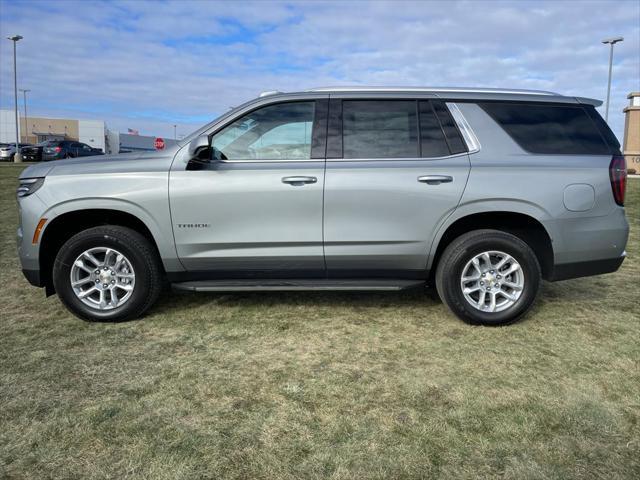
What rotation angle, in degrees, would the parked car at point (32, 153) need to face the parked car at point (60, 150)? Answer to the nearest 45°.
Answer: approximately 90° to its left

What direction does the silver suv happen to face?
to the viewer's left

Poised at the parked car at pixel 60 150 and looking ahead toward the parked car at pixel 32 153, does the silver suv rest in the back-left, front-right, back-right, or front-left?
back-left

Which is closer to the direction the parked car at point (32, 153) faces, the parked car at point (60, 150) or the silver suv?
the silver suv

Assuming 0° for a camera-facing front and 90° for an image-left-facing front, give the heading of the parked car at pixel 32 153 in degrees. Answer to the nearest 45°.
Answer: approximately 45°

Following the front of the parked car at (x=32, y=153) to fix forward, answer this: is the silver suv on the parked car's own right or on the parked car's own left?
on the parked car's own left
